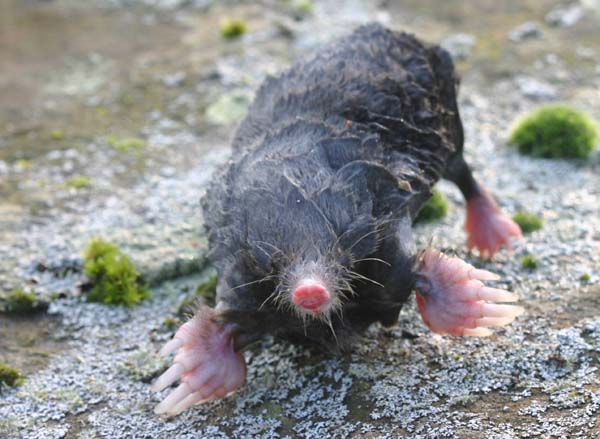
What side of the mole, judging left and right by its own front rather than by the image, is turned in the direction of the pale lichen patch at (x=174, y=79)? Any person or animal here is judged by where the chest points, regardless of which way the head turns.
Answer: back

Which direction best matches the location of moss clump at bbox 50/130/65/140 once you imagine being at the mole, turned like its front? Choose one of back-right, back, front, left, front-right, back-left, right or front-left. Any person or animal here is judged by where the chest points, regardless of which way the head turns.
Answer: back-right

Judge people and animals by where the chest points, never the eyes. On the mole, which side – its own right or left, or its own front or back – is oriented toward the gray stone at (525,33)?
back

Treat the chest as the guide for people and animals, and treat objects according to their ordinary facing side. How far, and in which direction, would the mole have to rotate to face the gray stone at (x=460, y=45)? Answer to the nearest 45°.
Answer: approximately 180°

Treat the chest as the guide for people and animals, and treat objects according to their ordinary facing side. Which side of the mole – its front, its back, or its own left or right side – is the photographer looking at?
front

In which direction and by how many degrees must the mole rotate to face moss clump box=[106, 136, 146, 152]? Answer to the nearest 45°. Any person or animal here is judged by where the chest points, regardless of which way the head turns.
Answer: approximately 135° to its right

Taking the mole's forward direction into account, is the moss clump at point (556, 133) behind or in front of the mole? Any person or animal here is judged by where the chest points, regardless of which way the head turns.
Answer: behind

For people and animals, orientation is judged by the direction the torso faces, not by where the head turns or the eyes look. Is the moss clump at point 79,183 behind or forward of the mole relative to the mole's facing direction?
behind

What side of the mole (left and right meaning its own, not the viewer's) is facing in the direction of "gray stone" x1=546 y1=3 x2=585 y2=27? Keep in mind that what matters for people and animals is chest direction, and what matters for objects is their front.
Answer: back

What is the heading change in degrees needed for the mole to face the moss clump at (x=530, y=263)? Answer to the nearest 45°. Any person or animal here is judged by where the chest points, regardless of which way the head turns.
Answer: approximately 135° to its left

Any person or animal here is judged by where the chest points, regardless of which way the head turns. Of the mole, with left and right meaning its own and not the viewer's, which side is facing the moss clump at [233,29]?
back

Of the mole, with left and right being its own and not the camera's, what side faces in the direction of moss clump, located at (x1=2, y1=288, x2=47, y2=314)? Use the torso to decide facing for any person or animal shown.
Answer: right

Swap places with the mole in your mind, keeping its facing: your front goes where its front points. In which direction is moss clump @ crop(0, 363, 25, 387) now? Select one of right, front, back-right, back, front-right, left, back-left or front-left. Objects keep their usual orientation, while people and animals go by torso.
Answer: right
